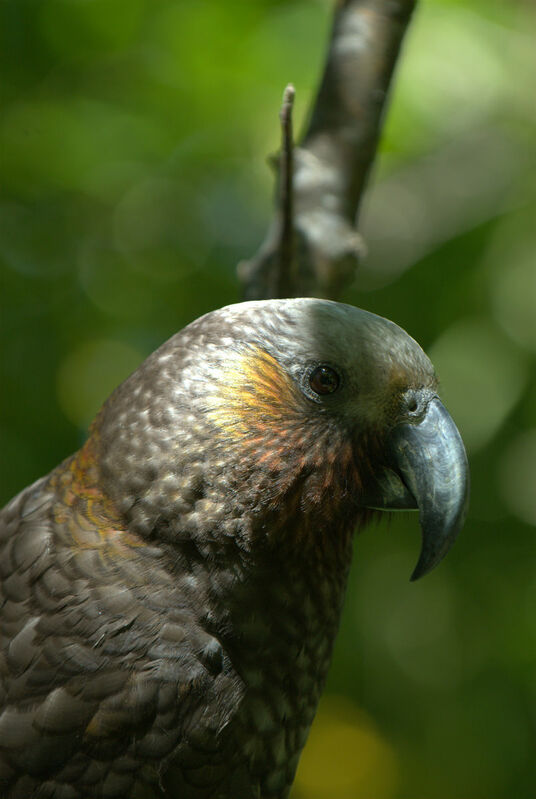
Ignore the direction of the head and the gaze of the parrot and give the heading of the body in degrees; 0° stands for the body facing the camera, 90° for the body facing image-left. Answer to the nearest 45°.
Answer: approximately 270°
